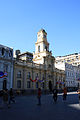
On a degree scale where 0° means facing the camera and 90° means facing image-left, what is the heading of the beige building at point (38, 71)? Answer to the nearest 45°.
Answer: approximately 315°
